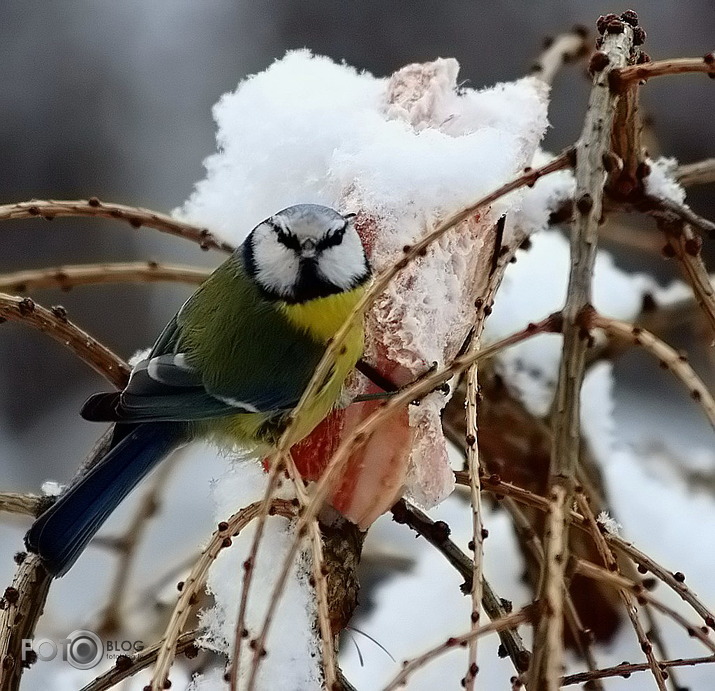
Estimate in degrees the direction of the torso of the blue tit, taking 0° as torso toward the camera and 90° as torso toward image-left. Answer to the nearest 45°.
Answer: approximately 270°
